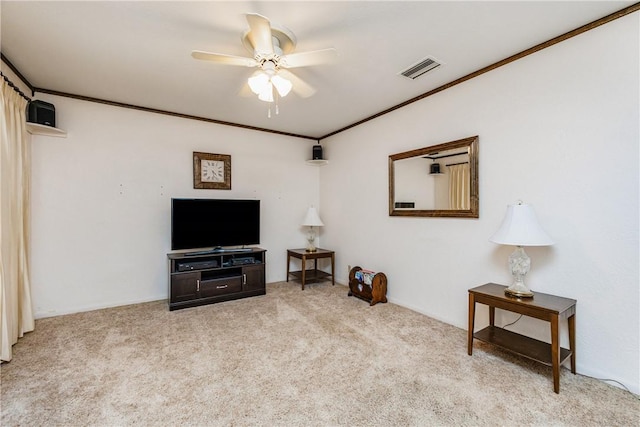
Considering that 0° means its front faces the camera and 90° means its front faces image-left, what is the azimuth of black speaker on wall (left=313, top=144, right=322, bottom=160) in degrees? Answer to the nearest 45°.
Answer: approximately 0°

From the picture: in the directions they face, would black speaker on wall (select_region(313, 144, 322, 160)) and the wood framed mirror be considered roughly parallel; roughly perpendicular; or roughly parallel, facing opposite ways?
roughly perpendicular

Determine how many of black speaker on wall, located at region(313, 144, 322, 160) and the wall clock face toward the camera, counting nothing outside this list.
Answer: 2

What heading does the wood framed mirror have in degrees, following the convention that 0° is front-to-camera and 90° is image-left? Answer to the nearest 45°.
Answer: approximately 45°

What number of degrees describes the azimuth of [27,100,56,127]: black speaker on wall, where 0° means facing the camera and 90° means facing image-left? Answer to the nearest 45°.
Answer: approximately 315°

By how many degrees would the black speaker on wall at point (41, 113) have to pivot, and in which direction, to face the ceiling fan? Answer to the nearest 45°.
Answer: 0° — it already faces it

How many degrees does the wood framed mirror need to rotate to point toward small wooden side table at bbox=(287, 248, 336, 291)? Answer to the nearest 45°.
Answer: approximately 45° to its right

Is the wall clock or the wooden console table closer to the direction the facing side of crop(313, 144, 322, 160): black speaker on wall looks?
the wooden console table
